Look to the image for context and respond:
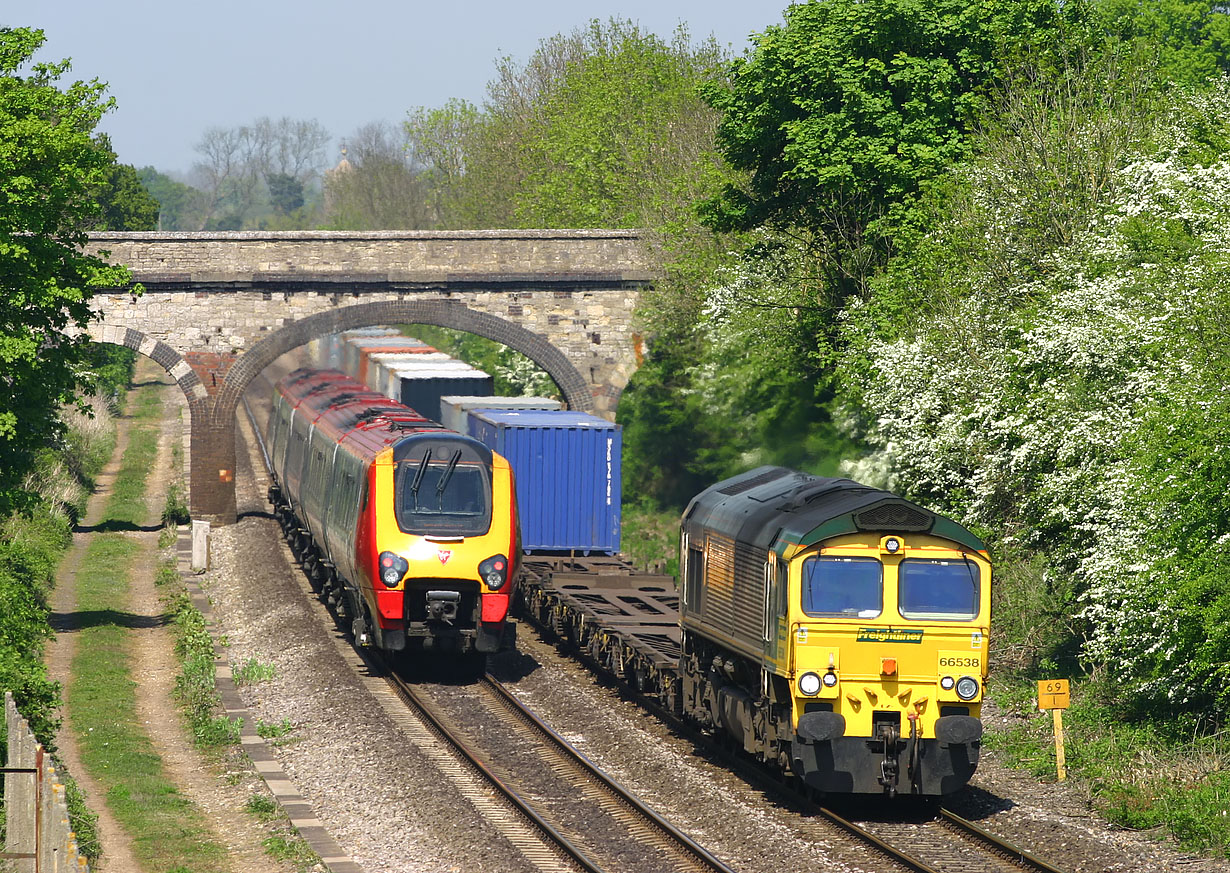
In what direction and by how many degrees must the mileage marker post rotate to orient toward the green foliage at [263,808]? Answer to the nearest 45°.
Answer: approximately 45° to its right

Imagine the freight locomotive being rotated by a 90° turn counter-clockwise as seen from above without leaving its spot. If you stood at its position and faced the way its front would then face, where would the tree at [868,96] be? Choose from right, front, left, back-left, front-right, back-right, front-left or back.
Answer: front-left

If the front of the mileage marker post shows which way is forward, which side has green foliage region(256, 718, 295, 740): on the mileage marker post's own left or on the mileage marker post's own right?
on the mileage marker post's own right

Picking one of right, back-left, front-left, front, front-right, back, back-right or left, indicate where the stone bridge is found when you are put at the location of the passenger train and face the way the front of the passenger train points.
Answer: back

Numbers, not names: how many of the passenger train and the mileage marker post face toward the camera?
2

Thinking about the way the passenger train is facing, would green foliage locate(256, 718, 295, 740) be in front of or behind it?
in front

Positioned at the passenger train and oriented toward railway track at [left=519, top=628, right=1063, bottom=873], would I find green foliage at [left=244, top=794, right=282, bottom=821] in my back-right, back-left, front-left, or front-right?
front-right

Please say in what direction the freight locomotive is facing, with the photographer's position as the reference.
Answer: facing the viewer and to the right of the viewer

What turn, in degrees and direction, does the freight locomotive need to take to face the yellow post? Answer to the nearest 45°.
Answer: approximately 90° to its left

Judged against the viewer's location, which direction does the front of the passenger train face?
facing the viewer

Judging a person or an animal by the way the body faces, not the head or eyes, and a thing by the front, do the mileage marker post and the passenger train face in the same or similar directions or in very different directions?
same or similar directions

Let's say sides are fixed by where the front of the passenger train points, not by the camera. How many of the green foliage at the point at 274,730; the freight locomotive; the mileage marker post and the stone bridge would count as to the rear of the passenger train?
1
